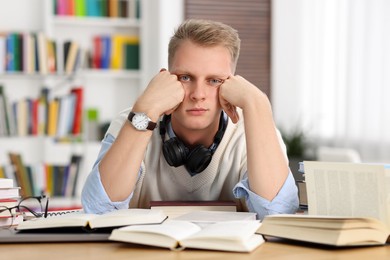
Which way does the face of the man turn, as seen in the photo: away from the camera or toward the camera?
toward the camera

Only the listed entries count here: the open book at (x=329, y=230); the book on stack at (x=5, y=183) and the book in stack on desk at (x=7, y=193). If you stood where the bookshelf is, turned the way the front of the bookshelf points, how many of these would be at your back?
0

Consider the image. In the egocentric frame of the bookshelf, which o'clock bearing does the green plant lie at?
The green plant is roughly at 9 o'clock from the bookshelf.

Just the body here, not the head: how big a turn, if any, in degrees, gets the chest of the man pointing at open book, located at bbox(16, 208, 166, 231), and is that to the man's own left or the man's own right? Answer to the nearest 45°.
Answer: approximately 45° to the man's own right

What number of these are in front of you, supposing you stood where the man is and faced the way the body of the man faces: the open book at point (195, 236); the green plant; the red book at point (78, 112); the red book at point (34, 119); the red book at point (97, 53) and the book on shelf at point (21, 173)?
1

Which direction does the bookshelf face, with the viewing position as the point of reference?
facing the viewer

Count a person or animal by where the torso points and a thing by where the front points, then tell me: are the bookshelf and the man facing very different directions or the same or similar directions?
same or similar directions

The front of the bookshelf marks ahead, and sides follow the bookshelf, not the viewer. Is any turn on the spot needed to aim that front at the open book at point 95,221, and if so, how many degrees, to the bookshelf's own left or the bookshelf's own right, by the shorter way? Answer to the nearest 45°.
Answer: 0° — it already faces it

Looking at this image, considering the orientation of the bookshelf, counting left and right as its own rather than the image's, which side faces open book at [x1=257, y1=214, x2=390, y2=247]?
front

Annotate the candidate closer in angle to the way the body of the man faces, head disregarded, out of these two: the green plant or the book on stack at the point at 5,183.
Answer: the book on stack

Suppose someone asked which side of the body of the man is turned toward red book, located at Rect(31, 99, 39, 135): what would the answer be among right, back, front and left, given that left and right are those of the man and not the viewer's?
back

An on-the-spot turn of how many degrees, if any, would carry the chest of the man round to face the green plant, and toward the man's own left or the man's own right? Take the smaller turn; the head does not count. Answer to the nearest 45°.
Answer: approximately 180°

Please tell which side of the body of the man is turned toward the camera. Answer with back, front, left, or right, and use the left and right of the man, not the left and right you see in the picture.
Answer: front
